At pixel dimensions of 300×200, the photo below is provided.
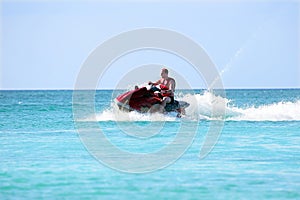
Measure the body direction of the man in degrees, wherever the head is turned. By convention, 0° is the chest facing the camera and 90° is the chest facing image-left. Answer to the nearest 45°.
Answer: approximately 45°
